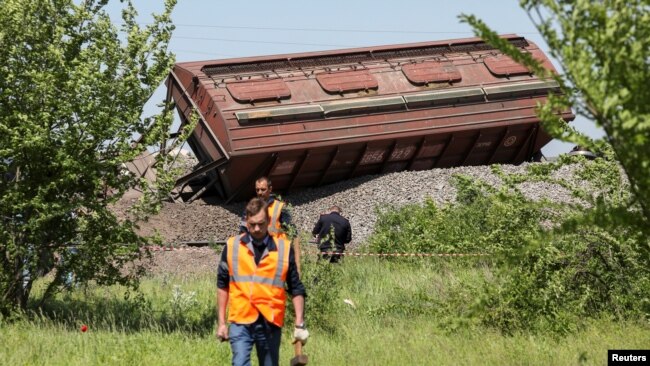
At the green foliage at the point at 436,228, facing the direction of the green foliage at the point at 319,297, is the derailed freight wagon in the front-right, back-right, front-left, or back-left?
back-right

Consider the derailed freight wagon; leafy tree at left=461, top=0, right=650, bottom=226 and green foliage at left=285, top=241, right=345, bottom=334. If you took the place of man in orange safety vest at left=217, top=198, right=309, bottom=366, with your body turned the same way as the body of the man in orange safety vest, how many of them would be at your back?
2

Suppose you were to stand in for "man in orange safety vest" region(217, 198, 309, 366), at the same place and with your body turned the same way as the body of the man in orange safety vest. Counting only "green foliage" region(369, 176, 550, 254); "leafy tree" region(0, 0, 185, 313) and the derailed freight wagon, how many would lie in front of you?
0

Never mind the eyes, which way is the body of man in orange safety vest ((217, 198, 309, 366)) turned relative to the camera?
toward the camera

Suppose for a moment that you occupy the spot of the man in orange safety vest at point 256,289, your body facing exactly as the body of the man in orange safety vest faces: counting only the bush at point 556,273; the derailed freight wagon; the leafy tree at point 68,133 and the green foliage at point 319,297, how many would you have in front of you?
0

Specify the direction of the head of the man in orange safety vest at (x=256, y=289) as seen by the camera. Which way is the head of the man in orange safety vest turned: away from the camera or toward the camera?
toward the camera

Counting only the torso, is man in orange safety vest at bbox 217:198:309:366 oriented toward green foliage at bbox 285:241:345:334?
no

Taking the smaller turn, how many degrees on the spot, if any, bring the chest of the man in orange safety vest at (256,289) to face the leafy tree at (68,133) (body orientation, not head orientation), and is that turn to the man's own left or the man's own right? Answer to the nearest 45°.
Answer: approximately 135° to the man's own right

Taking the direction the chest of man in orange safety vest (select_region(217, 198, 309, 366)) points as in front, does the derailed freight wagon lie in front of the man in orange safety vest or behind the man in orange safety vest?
behind

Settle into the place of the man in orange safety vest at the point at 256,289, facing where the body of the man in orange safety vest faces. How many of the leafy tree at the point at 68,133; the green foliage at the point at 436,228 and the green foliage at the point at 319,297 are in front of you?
0

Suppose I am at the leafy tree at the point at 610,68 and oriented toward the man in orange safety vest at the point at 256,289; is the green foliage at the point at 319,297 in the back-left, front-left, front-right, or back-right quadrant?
front-right

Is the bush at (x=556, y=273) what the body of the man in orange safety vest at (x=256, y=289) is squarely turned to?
no
